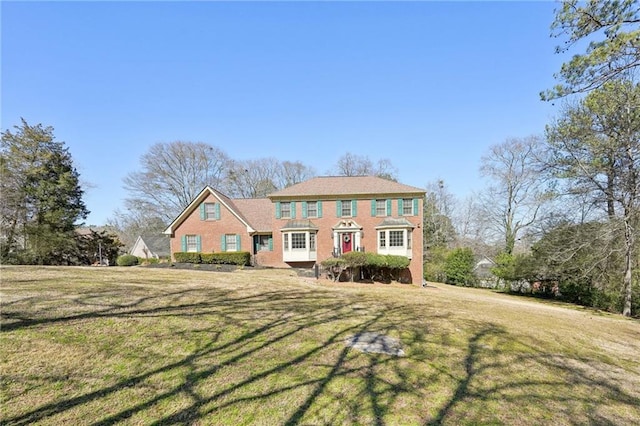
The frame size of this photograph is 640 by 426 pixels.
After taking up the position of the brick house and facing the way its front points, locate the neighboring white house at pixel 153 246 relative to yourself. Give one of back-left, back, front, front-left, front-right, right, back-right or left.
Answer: back-right

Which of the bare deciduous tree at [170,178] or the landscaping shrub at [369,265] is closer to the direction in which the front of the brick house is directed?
the landscaping shrub

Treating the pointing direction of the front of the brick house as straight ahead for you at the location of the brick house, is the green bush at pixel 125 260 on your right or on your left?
on your right

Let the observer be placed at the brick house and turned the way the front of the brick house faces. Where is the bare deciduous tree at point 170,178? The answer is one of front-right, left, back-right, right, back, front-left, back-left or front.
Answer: back-right

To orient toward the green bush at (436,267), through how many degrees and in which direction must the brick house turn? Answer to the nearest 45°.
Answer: approximately 135° to its left

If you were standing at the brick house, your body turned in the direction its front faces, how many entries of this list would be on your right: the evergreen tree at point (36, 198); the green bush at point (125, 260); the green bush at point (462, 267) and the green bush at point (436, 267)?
2

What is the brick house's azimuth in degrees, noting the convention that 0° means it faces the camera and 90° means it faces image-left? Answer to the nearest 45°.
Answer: approximately 0°

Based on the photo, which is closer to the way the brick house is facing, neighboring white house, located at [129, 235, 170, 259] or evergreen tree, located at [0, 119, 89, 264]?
the evergreen tree

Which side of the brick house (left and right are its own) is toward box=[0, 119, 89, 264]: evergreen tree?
right

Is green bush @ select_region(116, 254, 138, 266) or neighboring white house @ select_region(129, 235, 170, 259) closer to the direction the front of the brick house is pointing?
the green bush
